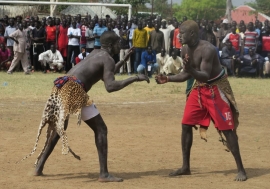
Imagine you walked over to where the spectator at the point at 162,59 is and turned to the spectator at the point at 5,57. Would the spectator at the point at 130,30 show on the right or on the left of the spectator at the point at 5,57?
right

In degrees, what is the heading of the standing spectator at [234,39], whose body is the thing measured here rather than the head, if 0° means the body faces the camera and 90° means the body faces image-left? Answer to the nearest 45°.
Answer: approximately 0°

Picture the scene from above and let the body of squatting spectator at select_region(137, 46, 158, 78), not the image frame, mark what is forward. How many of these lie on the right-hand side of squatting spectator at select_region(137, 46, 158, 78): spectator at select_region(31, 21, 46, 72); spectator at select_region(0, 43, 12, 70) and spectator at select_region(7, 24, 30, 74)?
3

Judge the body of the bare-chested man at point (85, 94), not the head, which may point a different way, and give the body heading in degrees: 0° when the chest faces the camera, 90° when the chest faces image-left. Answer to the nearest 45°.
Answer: approximately 270°

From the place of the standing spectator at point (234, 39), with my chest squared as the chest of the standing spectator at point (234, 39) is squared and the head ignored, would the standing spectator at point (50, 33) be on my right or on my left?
on my right

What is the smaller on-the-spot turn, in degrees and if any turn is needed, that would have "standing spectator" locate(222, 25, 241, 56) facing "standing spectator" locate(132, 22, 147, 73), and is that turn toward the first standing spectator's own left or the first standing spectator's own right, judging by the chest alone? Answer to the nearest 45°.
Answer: approximately 90° to the first standing spectator's own right

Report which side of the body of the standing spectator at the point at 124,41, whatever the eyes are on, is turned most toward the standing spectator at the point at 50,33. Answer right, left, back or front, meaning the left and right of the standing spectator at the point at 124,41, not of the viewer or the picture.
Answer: right

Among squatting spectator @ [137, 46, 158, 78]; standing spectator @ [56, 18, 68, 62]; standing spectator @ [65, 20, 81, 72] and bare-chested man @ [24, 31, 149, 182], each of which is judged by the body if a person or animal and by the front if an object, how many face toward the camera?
3

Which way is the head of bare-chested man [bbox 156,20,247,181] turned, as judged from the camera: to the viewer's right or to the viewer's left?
to the viewer's left

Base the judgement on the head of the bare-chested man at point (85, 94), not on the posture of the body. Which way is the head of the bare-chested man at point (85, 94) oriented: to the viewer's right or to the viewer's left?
to the viewer's right
